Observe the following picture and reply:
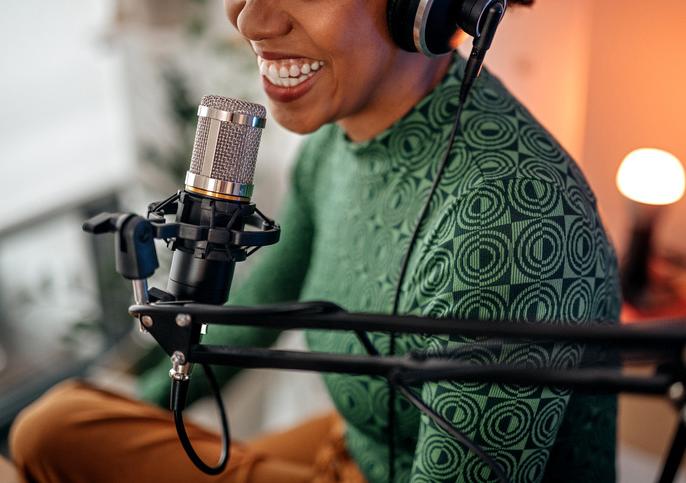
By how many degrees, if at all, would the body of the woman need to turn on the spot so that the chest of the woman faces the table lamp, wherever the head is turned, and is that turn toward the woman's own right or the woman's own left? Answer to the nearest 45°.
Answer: approximately 180°

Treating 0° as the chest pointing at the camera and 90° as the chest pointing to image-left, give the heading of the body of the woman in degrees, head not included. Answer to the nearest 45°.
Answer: approximately 45°
